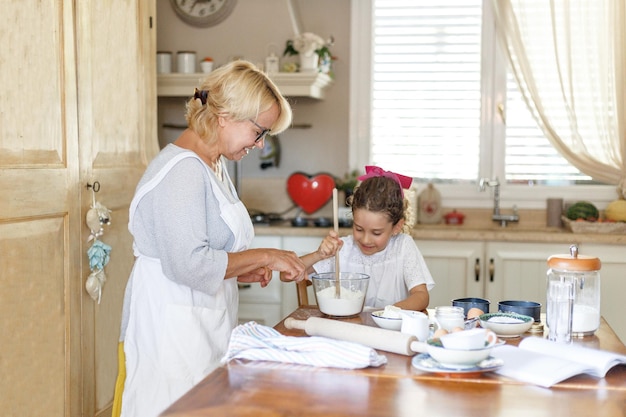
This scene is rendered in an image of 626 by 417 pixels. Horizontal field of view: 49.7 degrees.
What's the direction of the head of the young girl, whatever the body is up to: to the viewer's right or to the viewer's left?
to the viewer's left

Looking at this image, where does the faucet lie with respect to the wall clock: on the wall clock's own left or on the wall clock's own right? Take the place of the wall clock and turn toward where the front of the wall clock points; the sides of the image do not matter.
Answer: on the wall clock's own left

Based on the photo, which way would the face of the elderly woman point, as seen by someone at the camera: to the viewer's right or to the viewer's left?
to the viewer's right

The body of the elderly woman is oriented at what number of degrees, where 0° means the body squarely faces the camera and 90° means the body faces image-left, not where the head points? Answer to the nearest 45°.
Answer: approximately 270°

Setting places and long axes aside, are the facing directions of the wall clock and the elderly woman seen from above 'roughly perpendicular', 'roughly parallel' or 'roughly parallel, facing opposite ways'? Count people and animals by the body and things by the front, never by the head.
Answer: roughly perpendicular
